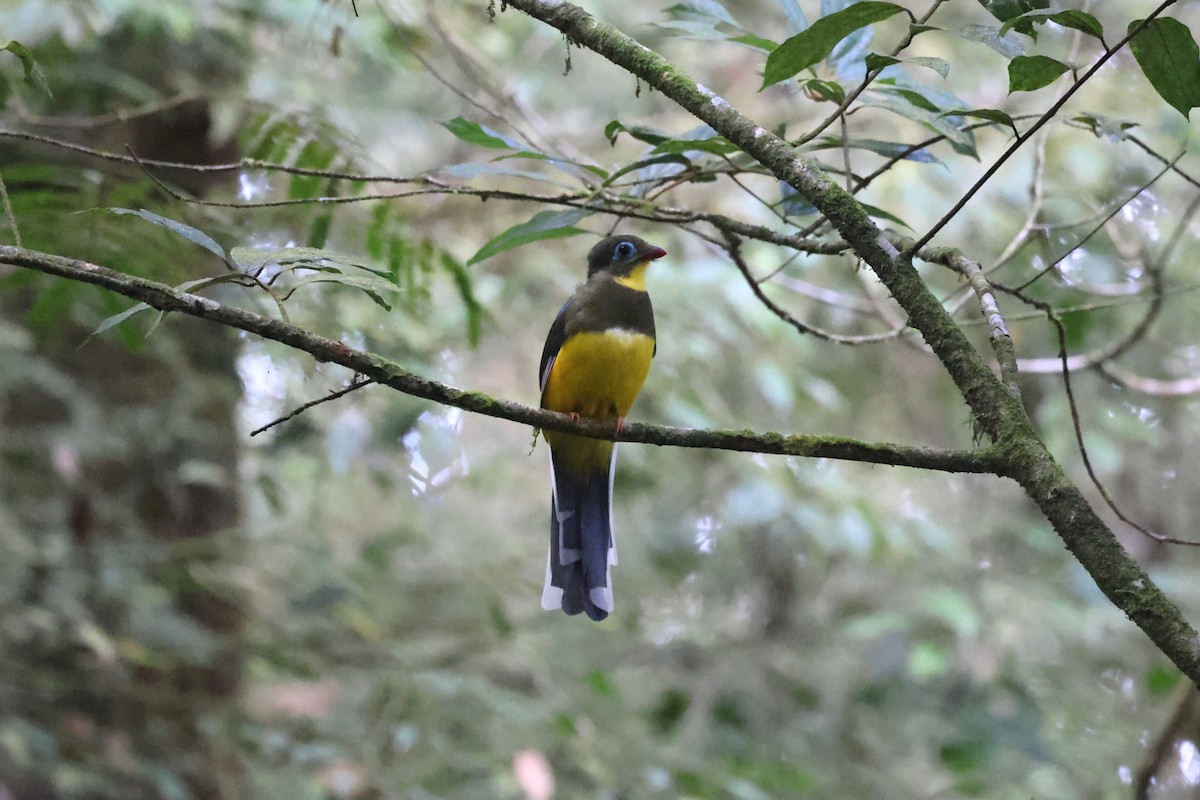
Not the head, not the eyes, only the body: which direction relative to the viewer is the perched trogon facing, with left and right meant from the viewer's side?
facing the viewer and to the right of the viewer

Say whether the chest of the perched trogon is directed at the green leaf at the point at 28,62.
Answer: no

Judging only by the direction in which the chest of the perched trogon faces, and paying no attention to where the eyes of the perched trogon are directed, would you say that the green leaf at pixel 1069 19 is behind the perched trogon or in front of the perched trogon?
in front
